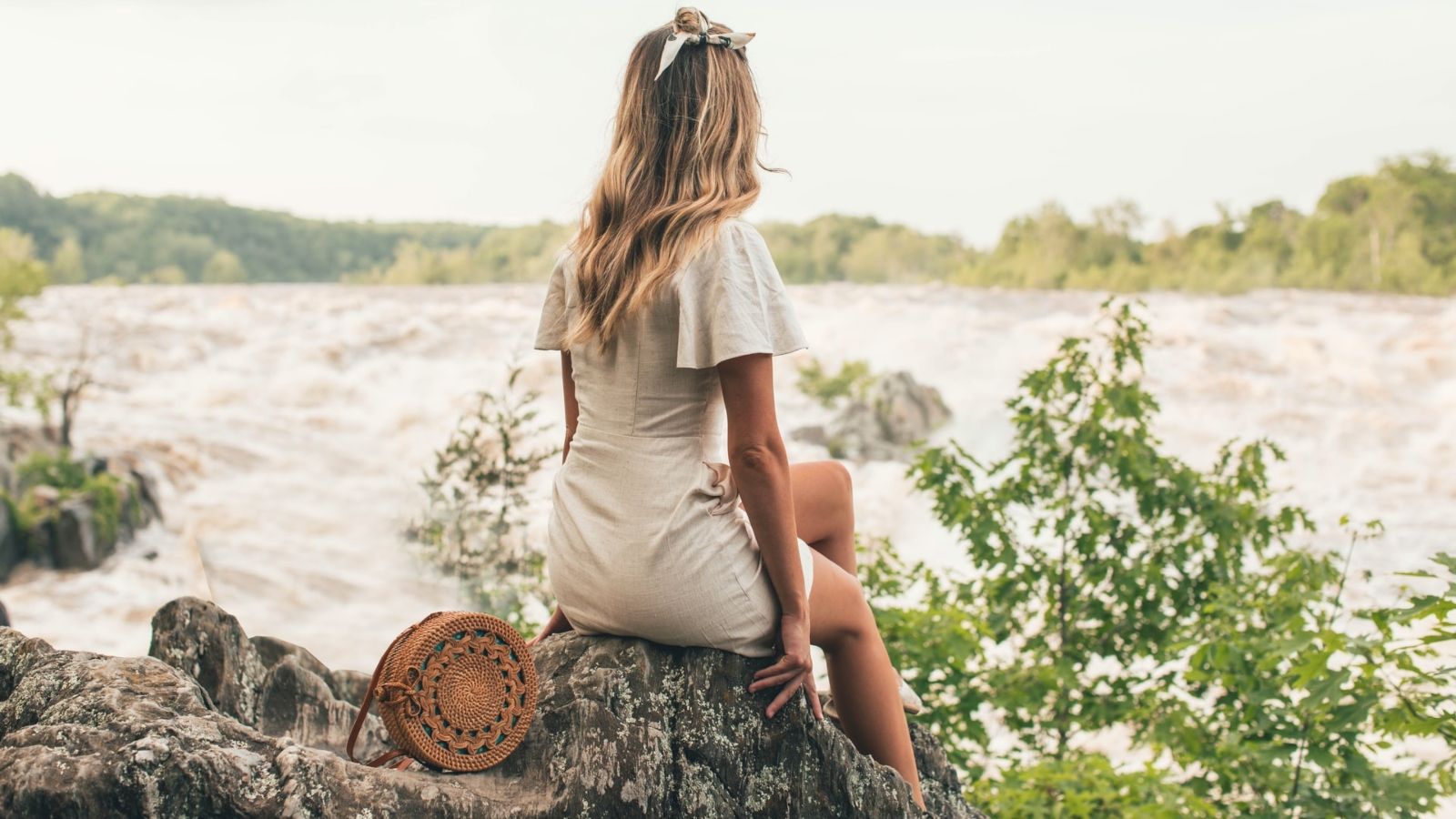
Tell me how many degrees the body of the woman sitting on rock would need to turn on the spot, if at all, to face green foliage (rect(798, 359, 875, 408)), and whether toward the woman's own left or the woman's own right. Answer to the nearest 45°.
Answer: approximately 45° to the woman's own left

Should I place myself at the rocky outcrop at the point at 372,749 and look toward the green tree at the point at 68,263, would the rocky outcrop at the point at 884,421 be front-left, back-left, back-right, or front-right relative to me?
front-right

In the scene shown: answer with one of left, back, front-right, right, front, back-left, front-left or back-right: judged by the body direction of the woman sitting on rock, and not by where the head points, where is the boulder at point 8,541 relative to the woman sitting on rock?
left

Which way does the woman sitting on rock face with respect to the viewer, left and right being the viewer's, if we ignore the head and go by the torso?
facing away from the viewer and to the right of the viewer

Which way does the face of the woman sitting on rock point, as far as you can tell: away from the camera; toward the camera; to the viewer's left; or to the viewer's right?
away from the camera

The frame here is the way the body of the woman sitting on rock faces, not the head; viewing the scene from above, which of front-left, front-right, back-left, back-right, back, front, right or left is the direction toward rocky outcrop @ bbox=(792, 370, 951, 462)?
front-left

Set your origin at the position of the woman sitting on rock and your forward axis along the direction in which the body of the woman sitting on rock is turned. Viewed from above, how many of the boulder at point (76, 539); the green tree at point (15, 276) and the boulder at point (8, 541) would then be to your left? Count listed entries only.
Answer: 3

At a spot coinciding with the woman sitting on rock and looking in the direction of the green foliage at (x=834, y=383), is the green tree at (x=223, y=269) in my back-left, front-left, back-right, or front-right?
front-left
